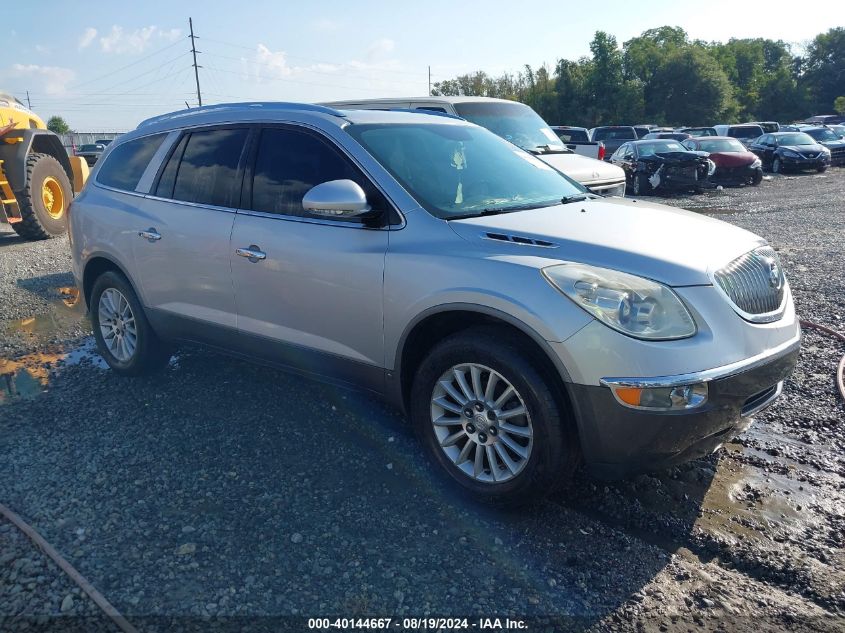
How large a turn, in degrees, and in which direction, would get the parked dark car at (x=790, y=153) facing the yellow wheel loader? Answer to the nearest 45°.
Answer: approximately 90° to its right

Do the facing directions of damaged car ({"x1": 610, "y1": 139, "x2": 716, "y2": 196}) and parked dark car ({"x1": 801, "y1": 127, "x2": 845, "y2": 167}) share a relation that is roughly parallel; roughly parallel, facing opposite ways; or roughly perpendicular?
roughly parallel

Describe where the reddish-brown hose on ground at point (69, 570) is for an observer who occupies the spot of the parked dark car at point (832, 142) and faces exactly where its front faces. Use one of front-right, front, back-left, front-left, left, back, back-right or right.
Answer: front-right

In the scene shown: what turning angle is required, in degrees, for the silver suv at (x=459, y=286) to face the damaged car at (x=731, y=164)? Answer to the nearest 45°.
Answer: approximately 90° to its left

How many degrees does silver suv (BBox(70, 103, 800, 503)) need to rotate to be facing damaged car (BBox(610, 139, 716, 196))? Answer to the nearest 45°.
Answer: approximately 135° to its left

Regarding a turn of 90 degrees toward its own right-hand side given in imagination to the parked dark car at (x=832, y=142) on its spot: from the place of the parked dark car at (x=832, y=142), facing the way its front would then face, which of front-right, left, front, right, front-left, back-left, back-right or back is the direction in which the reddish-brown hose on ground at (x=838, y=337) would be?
front-left

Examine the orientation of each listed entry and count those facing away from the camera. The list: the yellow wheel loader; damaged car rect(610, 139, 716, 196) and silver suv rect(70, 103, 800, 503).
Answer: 0

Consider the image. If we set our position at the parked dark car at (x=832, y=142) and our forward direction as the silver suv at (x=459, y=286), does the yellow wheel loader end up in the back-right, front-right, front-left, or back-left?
front-right

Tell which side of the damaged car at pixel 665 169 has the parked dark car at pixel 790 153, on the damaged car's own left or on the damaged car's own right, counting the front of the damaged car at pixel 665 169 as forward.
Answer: on the damaged car's own left

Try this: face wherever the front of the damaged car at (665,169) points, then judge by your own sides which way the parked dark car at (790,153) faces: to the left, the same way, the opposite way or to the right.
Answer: the same way

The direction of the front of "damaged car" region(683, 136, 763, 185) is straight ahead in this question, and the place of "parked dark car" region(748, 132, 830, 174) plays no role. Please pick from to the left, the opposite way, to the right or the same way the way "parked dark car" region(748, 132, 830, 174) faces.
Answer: the same way

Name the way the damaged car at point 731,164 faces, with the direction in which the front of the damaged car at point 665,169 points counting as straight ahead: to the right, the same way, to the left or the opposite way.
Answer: the same way

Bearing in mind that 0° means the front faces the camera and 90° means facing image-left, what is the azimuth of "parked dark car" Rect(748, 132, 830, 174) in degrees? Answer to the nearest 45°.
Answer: approximately 315°

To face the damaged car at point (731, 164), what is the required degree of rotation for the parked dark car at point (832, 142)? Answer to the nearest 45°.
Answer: approximately 45° to its right

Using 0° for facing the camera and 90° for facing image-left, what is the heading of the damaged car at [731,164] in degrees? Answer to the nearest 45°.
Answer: approximately 315°
